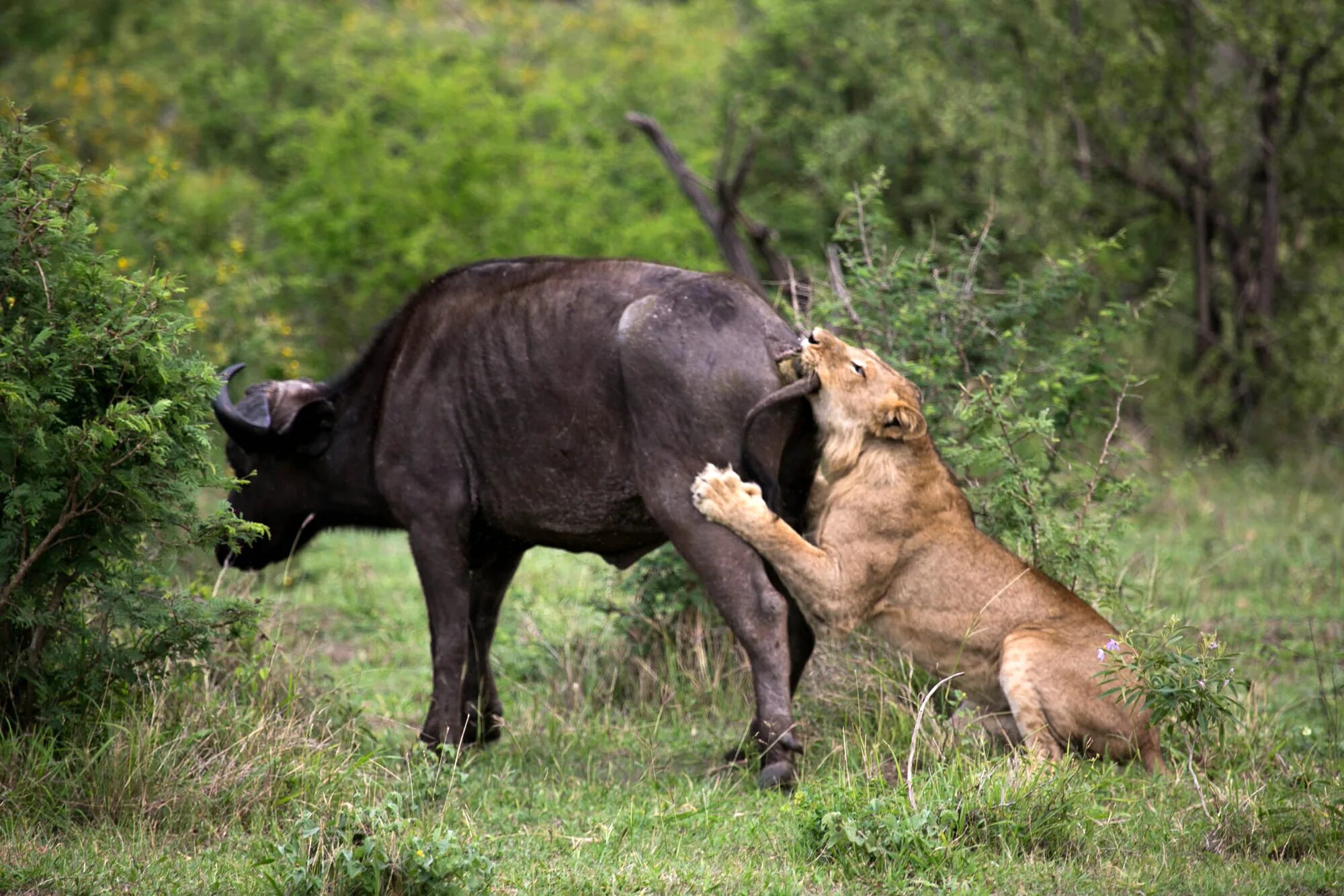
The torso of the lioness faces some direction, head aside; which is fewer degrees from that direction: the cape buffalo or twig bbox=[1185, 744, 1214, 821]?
the cape buffalo

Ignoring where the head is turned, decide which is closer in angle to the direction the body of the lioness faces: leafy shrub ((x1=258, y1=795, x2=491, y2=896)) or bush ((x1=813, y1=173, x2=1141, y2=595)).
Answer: the leafy shrub

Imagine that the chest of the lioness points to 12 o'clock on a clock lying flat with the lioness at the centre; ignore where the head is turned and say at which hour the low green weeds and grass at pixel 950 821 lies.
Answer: The low green weeds and grass is roughly at 9 o'clock from the lioness.

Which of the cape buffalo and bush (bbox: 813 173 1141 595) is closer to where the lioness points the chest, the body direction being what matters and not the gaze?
the cape buffalo

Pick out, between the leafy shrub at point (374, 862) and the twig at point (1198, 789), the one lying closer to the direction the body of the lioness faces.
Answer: the leafy shrub

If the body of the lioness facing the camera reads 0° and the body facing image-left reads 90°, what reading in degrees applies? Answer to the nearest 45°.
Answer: approximately 90°

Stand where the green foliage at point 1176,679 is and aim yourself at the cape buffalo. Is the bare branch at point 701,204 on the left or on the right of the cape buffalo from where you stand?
right

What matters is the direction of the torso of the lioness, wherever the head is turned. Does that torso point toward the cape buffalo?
yes

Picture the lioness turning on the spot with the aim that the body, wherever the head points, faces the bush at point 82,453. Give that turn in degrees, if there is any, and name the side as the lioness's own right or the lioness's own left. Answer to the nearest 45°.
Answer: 0° — it already faces it

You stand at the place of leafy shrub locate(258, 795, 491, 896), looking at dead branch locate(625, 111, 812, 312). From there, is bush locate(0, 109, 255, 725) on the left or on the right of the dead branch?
left
